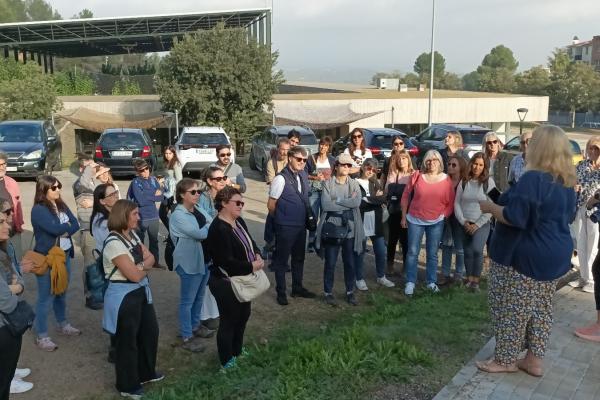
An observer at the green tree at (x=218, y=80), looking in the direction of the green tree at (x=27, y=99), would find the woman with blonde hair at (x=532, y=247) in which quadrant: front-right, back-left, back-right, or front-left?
back-left

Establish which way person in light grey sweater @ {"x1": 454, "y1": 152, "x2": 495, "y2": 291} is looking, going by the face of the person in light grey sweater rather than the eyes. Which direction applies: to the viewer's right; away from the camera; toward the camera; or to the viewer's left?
toward the camera

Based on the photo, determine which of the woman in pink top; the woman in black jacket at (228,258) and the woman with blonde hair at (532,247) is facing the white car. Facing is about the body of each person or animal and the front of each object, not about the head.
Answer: the woman with blonde hair

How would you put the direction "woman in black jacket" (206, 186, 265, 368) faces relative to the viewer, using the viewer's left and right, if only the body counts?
facing the viewer and to the right of the viewer

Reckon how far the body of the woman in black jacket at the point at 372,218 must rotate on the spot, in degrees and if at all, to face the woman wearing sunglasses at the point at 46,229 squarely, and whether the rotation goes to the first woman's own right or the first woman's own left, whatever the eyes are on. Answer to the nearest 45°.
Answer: approximately 90° to the first woman's own right

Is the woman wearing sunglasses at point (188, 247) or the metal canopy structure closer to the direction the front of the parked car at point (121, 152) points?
the metal canopy structure

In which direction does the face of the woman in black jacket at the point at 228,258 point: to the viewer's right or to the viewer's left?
to the viewer's right

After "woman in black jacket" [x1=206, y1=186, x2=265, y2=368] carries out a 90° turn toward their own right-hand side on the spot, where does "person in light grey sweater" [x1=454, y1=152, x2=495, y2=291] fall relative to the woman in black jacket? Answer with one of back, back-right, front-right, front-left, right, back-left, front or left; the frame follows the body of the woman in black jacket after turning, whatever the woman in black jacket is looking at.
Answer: back

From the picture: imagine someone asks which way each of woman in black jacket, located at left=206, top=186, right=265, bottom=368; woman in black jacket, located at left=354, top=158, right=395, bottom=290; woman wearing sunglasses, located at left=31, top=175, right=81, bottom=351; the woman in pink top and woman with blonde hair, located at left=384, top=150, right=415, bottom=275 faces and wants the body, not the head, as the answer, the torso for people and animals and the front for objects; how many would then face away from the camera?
0

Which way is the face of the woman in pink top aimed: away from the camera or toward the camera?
toward the camera

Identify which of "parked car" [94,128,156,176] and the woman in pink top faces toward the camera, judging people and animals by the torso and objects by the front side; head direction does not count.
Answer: the woman in pink top

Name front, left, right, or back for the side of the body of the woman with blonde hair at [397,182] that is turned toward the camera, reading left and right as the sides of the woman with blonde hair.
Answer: front

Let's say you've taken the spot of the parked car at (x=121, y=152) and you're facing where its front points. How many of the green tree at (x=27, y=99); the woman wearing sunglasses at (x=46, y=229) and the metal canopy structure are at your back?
1

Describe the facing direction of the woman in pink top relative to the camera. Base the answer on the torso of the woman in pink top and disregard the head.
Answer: toward the camera

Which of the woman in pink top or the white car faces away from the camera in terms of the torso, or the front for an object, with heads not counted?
the white car

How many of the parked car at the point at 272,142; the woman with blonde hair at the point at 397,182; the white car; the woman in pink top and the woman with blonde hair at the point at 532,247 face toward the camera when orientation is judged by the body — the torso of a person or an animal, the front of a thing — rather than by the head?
2

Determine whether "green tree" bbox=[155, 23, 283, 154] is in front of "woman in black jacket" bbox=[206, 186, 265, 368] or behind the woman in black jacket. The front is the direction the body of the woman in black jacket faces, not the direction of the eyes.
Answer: behind

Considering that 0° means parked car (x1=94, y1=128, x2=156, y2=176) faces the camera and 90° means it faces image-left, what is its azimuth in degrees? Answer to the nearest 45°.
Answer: approximately 180°

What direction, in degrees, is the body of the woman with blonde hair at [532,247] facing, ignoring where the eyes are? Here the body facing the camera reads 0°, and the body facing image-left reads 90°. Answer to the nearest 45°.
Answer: approximately 135°

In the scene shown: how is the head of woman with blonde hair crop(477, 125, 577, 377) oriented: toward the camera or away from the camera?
away from the camera

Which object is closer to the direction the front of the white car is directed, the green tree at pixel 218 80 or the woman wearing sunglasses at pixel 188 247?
the green tree
